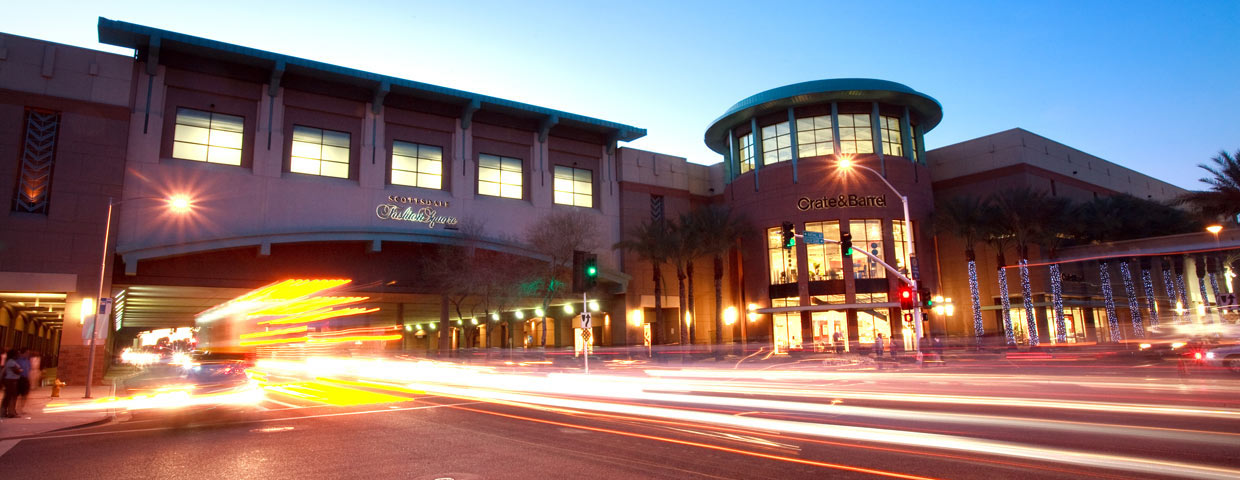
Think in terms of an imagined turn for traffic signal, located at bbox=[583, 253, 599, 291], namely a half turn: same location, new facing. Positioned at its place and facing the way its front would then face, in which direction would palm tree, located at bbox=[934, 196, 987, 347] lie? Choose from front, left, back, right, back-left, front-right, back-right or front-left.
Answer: front-right

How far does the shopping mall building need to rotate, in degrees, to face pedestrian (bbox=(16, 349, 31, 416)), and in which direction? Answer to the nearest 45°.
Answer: approximately 45° to its right

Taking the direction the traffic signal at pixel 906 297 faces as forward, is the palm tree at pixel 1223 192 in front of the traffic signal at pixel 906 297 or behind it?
behind

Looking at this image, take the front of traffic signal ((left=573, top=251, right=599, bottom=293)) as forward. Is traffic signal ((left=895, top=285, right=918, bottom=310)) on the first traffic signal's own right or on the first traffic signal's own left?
on the first traffic signal's own left

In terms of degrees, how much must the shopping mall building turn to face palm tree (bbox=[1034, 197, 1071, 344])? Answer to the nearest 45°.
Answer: approximately 45° to its left

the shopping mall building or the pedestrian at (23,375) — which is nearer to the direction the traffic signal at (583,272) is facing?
the pedestrian

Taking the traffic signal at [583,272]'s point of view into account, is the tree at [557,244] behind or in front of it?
behind

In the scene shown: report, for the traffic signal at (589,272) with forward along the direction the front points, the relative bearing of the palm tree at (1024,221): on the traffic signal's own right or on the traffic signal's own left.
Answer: on the traffic signal's own left

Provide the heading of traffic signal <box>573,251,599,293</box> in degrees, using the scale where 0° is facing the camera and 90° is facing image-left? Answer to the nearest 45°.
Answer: approximately 0°

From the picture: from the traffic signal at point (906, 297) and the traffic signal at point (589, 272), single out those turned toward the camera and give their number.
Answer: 2

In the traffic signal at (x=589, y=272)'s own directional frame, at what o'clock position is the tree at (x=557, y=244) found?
The tree is roughly at 6 o'clock from the traffic signal.
